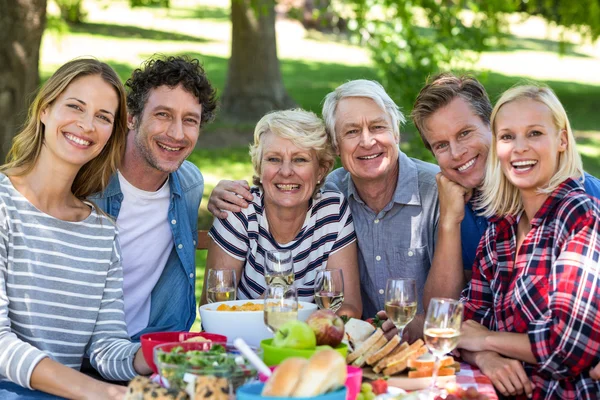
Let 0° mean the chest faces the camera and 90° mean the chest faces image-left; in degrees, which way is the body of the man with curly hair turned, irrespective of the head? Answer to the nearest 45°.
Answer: approximately 315°

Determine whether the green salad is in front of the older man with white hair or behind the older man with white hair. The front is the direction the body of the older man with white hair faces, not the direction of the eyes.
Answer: in front

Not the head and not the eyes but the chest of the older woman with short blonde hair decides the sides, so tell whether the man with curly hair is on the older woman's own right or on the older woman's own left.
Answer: on the older woman's own right

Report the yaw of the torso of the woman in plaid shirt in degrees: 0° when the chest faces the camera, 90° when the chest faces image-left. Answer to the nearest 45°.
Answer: approximately 45°

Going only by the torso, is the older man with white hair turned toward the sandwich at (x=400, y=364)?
yes

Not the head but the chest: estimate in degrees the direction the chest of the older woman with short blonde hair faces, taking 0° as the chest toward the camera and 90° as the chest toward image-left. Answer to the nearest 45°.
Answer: approximately 0°

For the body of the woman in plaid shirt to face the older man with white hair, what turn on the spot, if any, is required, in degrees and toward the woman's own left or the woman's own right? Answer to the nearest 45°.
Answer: approximately 90° to the woman's own right

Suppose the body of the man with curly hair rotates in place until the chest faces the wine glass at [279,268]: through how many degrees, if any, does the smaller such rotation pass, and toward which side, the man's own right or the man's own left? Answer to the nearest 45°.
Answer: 0° — they already face it

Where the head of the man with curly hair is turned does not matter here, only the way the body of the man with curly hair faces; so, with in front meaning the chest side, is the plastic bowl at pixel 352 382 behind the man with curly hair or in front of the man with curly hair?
in front

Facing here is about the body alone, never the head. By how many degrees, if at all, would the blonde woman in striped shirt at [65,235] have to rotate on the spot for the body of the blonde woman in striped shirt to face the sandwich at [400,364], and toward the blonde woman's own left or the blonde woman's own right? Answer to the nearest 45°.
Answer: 0° — they already face it

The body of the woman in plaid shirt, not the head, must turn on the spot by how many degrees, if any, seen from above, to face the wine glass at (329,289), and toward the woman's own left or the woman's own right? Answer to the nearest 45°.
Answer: approximately 45° to the woman's own right

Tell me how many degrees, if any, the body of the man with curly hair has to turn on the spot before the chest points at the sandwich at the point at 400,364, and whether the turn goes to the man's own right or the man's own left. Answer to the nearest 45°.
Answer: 0° — they already face it

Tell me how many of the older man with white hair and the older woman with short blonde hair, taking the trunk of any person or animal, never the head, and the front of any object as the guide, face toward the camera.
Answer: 2

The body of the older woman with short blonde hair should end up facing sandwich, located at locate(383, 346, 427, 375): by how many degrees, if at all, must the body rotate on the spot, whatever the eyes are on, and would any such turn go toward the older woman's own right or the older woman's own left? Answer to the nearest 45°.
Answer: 0° — they already face it
